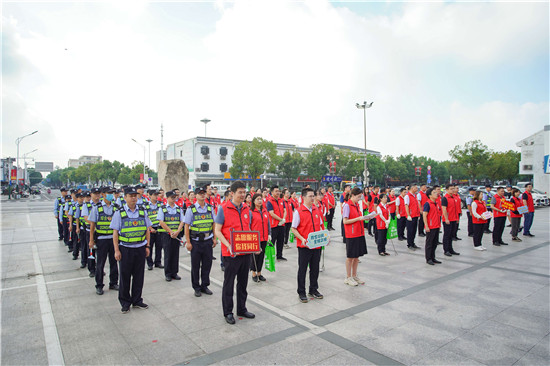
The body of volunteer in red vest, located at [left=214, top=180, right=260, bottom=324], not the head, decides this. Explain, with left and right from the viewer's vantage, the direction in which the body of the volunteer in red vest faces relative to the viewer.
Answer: facing the viewer and to the right of the viewer

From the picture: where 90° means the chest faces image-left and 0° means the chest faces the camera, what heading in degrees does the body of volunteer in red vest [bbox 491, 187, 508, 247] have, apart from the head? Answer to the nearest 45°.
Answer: approximately 315°

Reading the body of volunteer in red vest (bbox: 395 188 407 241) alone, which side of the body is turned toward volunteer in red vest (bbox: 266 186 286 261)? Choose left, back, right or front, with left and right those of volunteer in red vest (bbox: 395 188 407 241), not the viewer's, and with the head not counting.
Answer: right

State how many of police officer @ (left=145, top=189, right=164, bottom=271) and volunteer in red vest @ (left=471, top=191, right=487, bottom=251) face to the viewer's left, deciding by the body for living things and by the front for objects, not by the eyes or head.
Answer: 0

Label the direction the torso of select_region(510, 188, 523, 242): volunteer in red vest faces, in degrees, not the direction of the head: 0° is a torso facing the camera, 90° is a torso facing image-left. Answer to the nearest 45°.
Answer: approximately 315°

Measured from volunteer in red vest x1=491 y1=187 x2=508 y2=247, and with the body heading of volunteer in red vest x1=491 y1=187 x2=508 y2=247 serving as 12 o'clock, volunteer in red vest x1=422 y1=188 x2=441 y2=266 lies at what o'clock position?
volunteer in red vest x1=422 y1=188 x2=441 y2=266 is roughly at 2 o'clock from volunteer in red vest x1=491 y1=187 x2=508 y2=247.

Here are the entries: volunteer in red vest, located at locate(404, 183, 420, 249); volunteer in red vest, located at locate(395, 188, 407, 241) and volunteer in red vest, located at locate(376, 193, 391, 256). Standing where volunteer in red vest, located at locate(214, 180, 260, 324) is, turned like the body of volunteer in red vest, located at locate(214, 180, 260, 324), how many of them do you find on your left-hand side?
3

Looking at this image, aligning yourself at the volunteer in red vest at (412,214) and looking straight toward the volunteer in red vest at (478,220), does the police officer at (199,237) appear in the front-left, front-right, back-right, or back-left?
back-right

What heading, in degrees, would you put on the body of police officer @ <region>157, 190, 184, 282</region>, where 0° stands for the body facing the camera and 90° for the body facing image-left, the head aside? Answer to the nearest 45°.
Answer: approximately 315°

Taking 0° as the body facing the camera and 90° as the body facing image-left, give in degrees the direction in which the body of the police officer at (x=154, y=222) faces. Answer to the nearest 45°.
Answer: approximately 315°

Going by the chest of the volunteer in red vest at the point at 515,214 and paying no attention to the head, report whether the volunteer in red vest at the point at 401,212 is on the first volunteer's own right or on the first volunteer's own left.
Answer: on the first volunteer's own right

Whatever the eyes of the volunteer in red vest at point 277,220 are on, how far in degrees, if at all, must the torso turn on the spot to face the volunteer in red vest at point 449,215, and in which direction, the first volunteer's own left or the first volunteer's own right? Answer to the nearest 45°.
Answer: approximately 45° to the first volunteer's own left

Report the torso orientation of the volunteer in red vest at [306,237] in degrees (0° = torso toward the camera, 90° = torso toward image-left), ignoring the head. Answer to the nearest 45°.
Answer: approximately 315°

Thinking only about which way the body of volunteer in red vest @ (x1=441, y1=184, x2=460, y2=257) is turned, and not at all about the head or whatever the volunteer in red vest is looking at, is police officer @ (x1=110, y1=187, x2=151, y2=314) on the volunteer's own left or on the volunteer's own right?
on the volunteer's own right

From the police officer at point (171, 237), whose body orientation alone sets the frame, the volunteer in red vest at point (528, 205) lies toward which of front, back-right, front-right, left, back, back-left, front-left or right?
front-left

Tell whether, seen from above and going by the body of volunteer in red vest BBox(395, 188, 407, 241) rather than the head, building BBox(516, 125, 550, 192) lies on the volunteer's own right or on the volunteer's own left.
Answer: on the volunteer's own left
